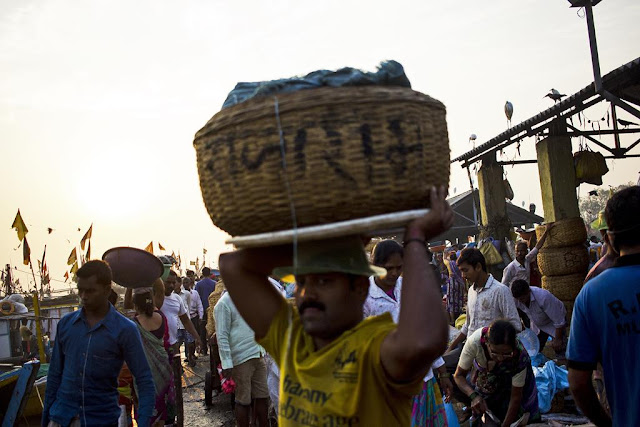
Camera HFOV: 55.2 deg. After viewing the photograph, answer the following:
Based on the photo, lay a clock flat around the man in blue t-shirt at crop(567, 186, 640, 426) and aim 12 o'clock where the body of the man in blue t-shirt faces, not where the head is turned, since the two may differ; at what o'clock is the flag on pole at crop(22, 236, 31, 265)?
The flag on pole is roughly at 10 o'clock from the man in blue t-shirt.

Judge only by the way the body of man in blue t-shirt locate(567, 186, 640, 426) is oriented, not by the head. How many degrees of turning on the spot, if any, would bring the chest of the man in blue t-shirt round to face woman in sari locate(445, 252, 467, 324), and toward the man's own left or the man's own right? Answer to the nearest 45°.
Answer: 0° — they already face them

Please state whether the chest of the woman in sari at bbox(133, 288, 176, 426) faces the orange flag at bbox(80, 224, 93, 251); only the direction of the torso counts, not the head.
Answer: yes

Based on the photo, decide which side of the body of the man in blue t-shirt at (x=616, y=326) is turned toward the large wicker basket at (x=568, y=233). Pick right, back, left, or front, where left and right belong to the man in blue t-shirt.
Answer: front

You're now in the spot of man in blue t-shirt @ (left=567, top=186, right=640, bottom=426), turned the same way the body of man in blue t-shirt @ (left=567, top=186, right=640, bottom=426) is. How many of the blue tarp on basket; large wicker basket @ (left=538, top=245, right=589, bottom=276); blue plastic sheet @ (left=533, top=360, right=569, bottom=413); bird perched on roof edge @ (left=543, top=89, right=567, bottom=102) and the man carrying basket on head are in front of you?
3

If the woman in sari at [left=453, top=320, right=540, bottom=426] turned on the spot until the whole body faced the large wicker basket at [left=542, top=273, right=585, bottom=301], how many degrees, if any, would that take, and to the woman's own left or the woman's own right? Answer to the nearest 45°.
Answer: approximately 180°

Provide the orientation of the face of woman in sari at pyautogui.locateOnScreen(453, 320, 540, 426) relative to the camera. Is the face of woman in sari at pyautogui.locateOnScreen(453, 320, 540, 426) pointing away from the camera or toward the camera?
toward the camera

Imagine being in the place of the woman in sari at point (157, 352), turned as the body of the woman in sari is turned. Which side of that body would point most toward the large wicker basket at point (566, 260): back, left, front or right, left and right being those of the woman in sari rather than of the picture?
right

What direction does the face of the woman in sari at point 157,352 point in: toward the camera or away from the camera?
away from the camera

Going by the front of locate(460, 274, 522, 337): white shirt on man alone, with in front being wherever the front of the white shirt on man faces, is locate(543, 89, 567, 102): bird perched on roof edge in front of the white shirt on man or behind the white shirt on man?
behind

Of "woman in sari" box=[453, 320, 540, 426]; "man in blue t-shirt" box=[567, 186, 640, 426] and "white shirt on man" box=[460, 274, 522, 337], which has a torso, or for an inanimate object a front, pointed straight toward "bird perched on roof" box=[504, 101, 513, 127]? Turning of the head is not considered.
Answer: the man in blue t-shirt

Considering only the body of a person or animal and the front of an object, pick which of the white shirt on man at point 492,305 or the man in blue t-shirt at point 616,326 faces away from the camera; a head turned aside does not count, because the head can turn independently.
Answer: the man in blue t-shirt

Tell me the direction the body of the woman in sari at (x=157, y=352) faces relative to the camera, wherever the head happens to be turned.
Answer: away from the camera

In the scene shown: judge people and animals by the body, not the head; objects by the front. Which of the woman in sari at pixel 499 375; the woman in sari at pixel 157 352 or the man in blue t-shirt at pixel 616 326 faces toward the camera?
the woman in sari at pixel 499 375

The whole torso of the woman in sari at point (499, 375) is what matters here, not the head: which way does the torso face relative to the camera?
toward the camera

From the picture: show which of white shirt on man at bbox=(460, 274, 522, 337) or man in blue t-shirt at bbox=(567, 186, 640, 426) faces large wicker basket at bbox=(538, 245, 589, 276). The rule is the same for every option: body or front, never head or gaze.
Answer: the man in blue t-shirt

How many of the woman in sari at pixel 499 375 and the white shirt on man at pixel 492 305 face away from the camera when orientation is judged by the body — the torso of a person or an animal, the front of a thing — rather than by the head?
0

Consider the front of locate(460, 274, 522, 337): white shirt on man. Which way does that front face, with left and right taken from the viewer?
facing the viewer and to the left of the viewer

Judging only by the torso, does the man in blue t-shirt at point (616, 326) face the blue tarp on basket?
no

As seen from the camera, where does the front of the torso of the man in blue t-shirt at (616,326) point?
away from the camera
